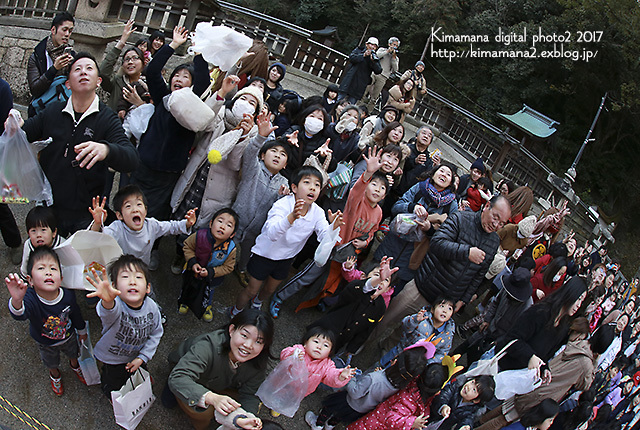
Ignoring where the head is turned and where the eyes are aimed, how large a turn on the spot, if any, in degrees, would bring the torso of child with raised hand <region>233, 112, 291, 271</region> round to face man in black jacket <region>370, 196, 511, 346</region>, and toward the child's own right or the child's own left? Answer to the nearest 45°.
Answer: approximately 45° to the child's own left

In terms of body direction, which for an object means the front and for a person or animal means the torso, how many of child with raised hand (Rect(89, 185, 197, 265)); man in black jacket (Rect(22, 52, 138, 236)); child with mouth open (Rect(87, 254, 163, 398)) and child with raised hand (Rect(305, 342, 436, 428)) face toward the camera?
3

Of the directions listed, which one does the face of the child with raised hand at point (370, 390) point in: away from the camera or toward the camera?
away from the camera

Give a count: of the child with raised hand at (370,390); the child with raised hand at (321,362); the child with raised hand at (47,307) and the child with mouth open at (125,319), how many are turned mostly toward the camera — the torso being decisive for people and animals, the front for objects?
3

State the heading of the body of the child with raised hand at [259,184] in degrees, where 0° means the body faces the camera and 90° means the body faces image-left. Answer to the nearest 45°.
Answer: approximately 315°
